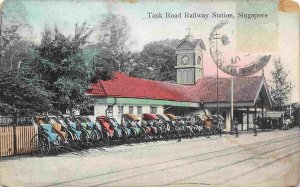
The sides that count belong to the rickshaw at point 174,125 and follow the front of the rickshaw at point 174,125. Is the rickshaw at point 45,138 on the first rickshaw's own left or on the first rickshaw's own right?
on the first rickshaw's own right

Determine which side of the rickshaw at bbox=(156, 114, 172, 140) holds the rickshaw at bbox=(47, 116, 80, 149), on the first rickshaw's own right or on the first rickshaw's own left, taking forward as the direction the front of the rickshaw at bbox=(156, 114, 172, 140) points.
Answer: on the first rickshaw's own right

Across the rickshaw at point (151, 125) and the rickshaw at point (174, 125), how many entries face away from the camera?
0

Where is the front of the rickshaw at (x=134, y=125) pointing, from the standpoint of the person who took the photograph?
facing the viewer and to the right of the viewer

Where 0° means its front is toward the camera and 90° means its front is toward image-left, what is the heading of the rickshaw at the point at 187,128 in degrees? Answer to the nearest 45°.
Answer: approximately 315°

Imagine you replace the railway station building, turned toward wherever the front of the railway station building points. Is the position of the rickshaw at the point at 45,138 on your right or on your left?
on your right

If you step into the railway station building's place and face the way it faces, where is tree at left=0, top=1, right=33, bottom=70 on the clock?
The tree is roughly at 4 o'clock from the railway station building.
